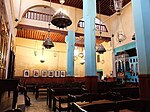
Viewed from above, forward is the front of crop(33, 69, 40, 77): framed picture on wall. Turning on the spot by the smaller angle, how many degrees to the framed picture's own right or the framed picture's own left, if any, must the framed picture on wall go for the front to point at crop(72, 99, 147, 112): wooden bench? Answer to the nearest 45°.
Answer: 0° — it already faces it

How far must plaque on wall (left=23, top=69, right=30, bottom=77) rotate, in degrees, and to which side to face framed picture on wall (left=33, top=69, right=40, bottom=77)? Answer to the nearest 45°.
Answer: approximately 90° to its left

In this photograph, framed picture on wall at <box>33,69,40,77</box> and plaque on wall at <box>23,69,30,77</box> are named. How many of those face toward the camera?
2

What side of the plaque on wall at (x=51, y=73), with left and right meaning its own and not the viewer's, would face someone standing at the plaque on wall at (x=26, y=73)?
right

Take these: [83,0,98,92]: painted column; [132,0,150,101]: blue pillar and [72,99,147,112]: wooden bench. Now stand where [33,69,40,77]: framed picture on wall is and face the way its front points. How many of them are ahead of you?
3

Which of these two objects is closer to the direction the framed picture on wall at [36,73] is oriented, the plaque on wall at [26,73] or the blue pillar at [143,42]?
the blue pillar

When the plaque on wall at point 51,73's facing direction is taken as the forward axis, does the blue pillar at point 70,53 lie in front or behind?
in front

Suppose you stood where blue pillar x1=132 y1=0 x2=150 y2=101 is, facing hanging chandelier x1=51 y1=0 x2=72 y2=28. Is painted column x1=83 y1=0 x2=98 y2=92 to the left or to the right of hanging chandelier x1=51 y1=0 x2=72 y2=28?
right
